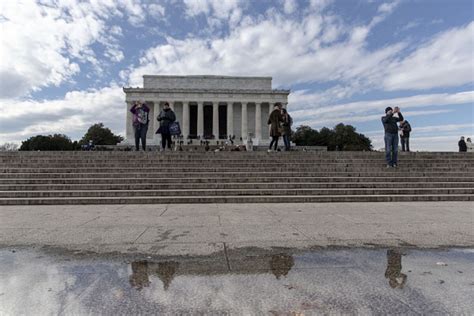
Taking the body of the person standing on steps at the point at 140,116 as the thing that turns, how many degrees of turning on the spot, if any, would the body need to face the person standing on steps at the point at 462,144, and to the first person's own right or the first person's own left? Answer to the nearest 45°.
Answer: approximately 90° to the first person's own left

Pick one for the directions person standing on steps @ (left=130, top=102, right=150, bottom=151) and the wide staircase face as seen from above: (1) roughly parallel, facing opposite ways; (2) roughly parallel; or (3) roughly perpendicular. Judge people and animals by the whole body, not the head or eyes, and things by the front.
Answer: roughly parallel

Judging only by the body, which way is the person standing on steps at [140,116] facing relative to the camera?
toward the camera

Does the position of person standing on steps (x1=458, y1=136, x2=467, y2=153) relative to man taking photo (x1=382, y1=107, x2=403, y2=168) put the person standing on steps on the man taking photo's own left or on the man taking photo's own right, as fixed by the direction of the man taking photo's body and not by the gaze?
on the man taking photo's own left

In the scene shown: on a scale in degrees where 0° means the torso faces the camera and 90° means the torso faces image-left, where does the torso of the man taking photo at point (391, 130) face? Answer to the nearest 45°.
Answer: approximately 315°

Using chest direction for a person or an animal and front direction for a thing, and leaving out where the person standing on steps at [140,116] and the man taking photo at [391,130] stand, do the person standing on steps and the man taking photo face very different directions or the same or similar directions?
same or similar directions

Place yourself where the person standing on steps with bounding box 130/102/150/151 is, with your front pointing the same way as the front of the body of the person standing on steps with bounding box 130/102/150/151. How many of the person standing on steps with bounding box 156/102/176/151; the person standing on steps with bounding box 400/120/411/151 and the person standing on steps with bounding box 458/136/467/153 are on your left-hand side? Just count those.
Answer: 3

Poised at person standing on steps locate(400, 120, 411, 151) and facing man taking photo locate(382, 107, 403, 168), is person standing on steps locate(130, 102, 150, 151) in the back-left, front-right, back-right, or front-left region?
front-right

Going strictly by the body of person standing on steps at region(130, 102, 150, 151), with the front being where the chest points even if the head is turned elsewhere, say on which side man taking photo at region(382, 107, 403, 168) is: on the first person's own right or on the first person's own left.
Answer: on the first person's own left

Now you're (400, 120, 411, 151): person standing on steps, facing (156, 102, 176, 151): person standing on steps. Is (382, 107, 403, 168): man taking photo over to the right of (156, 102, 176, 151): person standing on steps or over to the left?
left

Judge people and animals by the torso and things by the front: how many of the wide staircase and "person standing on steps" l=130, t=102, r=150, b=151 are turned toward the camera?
2

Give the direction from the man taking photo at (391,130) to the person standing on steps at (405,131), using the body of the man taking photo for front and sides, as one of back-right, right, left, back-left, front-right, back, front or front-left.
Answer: back-left

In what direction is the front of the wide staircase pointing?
toward the camera
